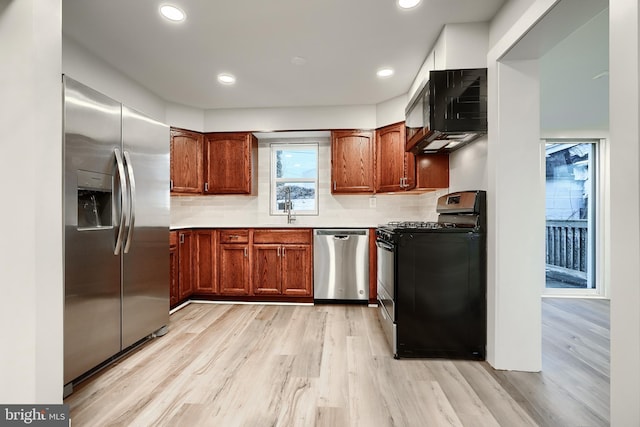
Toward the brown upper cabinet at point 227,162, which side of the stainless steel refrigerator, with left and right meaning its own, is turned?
left

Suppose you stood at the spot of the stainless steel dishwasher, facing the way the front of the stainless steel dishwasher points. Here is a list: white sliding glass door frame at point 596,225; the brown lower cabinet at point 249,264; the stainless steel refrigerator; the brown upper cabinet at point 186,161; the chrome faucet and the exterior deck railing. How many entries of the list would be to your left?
2

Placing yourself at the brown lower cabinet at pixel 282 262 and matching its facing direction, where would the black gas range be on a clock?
The black gas range is roughly at 11 o'clock from the brown lower cabinet.

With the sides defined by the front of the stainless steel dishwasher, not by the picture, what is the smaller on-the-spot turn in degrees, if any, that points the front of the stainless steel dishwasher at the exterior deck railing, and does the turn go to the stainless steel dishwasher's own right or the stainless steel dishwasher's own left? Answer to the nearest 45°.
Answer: approximately 90° to the stainless steel dishwasher's own left

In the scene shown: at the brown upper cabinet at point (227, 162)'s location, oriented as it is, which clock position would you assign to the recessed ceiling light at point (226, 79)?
The recessed ceiling light is roughly at 12 o'clock from the brown upper cabinet.

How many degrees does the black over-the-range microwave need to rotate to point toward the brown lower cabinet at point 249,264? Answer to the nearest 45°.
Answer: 0° — it already faces it

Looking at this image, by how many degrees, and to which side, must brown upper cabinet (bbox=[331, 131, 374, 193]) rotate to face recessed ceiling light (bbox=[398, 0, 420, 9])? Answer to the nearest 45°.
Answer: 0° — it already faces it

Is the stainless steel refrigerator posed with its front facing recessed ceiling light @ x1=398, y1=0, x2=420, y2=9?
yes

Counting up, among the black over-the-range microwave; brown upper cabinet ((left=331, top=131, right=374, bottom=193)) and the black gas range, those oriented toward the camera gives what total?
1

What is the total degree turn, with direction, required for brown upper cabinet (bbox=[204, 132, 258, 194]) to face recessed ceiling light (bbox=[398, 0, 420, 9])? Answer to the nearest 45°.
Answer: approximately 45° to its left

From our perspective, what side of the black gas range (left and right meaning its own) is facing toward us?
left
